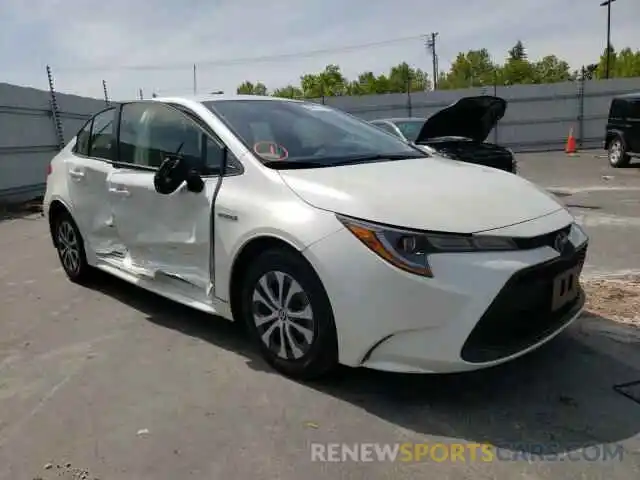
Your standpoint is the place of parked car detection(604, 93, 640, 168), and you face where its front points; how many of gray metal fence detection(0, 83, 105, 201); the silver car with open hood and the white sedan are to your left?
0

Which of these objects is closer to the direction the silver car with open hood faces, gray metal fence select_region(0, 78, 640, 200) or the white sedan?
the white sedan

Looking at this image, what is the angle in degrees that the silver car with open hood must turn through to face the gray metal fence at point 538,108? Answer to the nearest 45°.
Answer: approximately 135° to its left

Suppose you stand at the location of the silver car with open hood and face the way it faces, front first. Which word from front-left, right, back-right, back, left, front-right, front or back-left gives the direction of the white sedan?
front-right

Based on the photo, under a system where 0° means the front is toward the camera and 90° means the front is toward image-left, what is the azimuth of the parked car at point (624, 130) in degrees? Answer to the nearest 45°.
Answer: approximately 315°

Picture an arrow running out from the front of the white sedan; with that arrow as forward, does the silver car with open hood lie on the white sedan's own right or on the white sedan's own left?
on the white sedan's own left

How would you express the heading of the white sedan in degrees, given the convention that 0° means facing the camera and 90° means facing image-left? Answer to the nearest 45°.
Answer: approximately 315°

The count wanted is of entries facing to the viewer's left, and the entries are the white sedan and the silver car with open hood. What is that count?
0

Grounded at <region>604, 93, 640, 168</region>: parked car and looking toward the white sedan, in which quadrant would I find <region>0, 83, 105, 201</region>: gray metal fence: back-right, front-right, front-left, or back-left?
front-right

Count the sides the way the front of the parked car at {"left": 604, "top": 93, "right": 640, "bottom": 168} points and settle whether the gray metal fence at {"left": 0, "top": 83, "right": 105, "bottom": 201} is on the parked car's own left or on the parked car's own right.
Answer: on the parked car's own right
